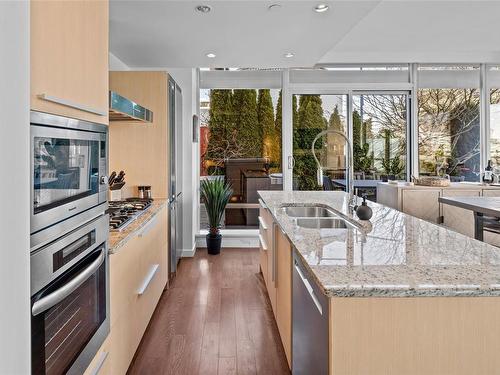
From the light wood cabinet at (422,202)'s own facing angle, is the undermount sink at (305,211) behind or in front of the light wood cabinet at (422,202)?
in front

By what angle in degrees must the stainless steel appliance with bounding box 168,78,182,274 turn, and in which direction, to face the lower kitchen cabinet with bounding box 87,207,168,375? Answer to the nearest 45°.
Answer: approximately 90° to its right

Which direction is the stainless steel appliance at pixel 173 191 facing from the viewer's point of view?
to the viewer's right

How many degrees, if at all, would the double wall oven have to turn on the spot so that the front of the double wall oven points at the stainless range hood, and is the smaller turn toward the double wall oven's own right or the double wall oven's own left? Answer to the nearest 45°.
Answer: approximately 135° to the double wall oven's own left

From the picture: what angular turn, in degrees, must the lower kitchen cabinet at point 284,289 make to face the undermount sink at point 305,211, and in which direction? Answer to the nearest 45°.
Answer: approximately 90° to its right

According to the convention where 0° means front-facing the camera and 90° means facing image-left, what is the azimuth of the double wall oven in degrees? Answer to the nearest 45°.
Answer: approximately 315°

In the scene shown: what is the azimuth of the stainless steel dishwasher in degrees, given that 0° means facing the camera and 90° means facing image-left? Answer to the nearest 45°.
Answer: approximately 90°

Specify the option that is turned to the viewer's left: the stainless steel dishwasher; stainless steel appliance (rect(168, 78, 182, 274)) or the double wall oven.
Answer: the stainless steel dishwasher

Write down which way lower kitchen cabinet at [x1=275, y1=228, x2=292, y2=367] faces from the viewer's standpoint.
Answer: facing to the left of the viewer

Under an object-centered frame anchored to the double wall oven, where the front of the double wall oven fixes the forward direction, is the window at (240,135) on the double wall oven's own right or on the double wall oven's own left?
on the double wall oven's own left
